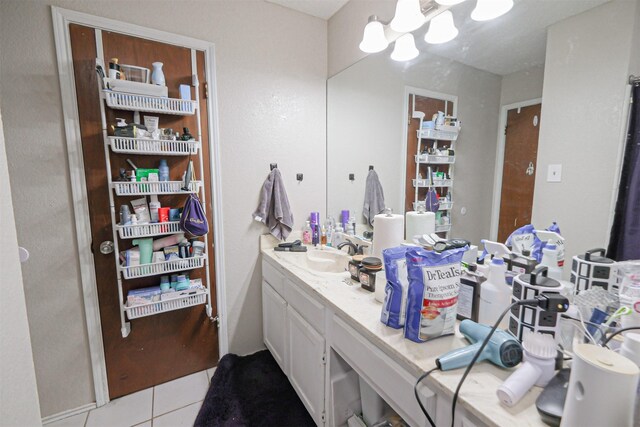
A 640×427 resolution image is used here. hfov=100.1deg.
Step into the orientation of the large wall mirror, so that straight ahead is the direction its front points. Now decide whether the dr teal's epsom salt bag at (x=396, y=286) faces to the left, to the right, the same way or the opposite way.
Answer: to the left

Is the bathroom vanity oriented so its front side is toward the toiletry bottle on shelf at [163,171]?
no

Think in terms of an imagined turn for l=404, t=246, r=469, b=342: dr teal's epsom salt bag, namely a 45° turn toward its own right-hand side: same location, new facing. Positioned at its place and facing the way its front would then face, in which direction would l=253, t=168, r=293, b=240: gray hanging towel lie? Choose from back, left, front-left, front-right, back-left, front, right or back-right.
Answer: back-right

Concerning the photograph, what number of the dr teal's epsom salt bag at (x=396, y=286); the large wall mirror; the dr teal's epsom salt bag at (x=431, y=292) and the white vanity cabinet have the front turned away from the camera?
0

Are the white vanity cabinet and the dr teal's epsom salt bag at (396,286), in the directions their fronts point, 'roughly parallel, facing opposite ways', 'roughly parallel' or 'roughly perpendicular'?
roughly perpendicular

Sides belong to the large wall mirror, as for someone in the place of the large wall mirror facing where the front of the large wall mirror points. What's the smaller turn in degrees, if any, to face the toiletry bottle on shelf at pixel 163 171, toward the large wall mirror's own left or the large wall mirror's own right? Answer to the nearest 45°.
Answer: approximately 45° to the large wall mirror's own right

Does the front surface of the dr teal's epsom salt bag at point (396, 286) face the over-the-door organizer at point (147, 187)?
no

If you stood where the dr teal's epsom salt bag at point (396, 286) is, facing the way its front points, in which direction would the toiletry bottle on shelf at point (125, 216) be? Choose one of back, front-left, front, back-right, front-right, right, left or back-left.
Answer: back-right

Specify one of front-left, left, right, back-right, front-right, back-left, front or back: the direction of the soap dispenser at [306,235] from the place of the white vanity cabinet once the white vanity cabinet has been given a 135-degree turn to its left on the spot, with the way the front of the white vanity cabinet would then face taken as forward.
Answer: left

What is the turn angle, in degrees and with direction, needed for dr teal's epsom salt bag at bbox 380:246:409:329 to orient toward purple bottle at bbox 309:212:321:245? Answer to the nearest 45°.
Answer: approximately 180°

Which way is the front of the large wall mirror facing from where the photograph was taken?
facing the viewer and to the left of the viewer

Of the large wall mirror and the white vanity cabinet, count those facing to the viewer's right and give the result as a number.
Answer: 0

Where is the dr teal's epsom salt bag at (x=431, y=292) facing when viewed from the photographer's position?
facing the viewer and to the right of the viewer
